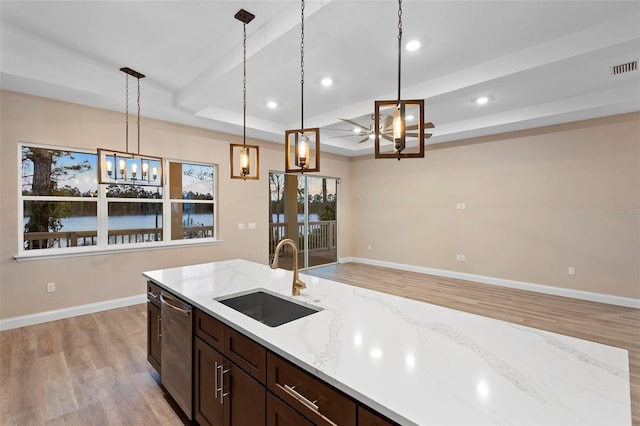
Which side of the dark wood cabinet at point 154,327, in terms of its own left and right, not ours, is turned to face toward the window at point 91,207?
right

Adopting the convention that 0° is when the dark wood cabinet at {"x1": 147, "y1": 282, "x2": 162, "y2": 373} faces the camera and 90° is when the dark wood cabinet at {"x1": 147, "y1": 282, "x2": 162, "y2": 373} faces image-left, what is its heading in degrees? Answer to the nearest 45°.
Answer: approximately 90°

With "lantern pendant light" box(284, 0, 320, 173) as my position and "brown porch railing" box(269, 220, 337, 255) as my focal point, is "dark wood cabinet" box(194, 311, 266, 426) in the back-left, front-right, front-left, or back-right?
back-left

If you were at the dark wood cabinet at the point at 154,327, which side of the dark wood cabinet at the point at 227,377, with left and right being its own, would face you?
right

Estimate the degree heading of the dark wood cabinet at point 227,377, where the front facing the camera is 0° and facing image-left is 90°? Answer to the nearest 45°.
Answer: approximately 45°

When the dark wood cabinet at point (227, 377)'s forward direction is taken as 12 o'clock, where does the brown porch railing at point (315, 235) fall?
The brown porch railing is roughly at 5 o'clock from the dark wood cabinet.

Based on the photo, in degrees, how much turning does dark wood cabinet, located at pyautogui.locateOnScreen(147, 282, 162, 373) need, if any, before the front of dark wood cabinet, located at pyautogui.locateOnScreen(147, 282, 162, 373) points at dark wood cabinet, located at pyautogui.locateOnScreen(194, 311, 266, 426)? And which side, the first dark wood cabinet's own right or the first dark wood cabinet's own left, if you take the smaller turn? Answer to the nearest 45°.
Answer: approximately 90° to the first dark wood cabinet's own left

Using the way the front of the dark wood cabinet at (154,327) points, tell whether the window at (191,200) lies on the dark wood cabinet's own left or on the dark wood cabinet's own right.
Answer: on the dark wood cabinet's own right

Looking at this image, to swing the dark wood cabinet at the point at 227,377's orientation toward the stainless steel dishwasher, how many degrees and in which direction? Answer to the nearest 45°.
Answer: approximately 90° to its right

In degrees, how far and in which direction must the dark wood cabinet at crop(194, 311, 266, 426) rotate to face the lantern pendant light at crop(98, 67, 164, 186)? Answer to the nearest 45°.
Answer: approximately 90° to its right
